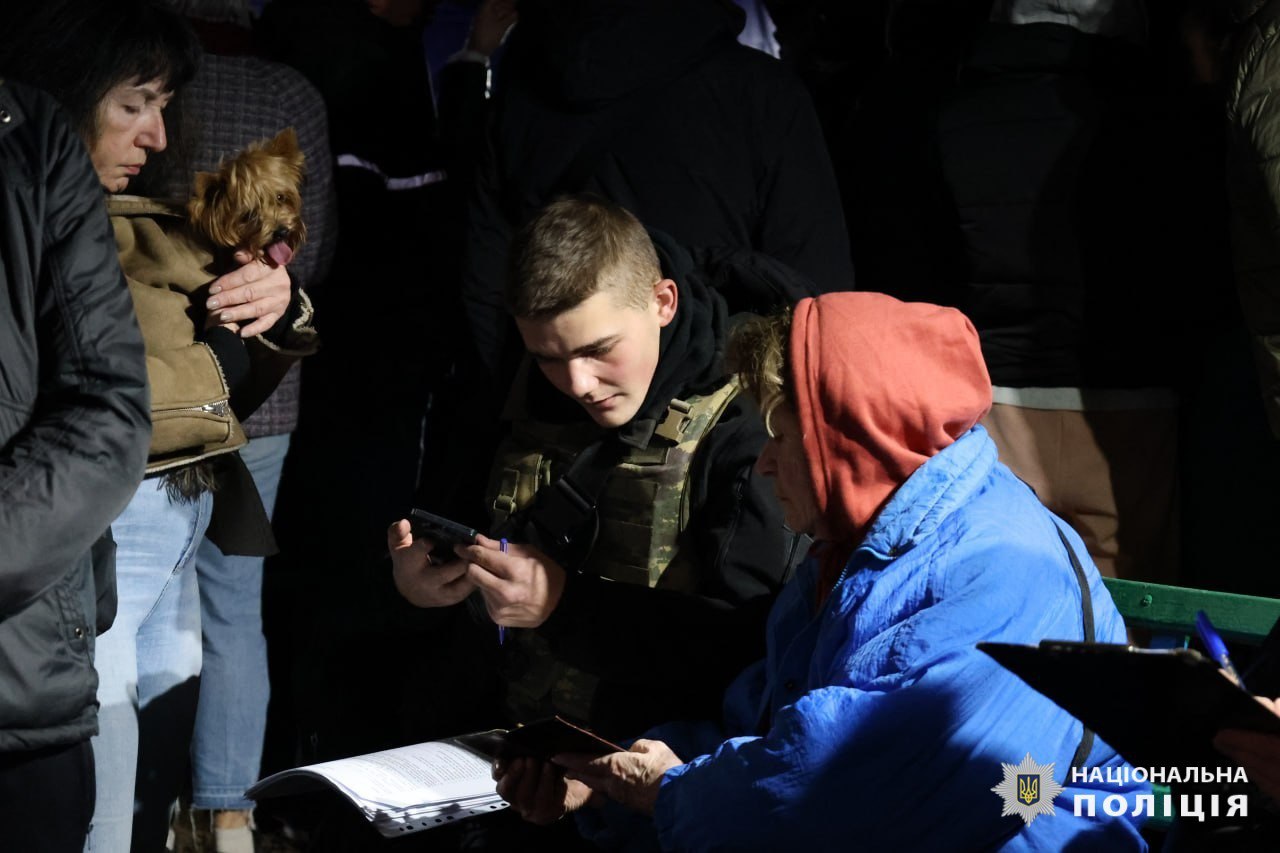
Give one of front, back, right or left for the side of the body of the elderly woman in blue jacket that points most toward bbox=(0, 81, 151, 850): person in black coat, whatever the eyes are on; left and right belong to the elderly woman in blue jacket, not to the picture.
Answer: front

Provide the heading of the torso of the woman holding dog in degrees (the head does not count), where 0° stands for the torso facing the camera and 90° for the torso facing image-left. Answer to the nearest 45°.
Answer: approximately 315°

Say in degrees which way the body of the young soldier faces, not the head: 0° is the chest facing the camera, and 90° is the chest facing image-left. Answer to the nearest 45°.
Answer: approximately 45°

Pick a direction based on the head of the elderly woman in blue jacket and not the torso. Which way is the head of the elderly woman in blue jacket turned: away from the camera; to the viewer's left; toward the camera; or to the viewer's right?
to the viewer's left

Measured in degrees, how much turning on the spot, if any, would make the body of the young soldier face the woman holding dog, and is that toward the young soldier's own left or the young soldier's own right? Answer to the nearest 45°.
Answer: approximately 45° to the young soldier's own right

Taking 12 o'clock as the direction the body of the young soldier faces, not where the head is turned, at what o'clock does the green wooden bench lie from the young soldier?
The green wooden bench is roughly at 8 o'clock from the young soldier.

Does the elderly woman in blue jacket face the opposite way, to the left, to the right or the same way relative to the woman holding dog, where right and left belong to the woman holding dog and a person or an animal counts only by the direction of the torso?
the opposite way

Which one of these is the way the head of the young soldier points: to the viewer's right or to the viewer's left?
to the viewer's left

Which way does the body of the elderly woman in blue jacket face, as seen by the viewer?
to the viewer's left

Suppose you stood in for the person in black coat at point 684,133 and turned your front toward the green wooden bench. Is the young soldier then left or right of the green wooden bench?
right

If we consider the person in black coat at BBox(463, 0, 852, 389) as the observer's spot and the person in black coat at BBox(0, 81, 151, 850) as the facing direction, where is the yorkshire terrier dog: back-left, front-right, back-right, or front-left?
front-right

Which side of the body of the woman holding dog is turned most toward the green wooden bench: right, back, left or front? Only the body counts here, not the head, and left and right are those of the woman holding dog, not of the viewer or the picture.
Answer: front

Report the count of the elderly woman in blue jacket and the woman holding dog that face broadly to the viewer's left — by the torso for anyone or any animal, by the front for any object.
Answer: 1
